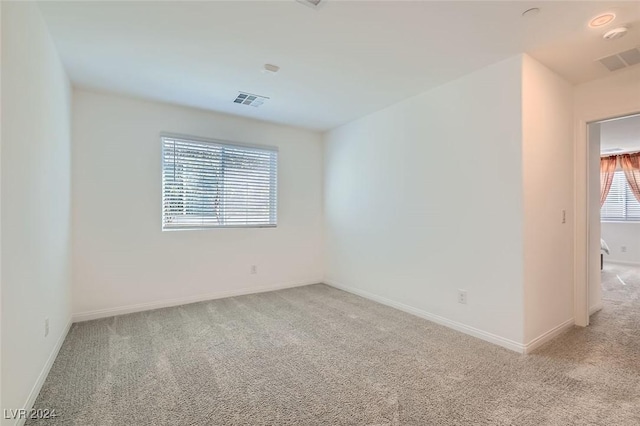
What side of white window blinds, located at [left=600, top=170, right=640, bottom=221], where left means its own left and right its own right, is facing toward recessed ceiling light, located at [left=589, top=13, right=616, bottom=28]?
front

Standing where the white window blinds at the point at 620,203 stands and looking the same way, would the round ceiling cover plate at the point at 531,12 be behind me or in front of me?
in front

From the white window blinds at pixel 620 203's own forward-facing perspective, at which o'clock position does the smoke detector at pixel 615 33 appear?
The smoke detector is roughly at 12 o'clock from the white window blinds.

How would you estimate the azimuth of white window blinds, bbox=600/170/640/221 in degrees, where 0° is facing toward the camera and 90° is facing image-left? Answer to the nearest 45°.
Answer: approximately 0°

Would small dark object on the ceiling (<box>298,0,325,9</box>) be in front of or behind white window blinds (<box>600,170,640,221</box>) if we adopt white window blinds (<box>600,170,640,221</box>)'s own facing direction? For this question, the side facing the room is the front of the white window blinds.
in front
